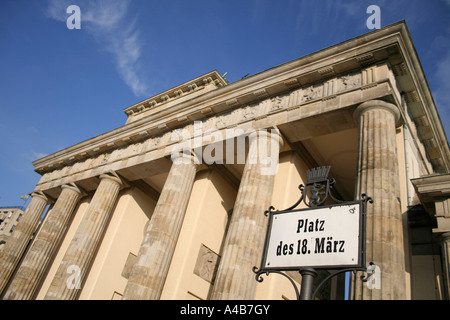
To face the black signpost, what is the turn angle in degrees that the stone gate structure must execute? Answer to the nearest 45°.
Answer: approximately 45° to its left

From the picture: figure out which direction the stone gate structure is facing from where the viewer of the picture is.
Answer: facing the viewer and to the left of the viewer
